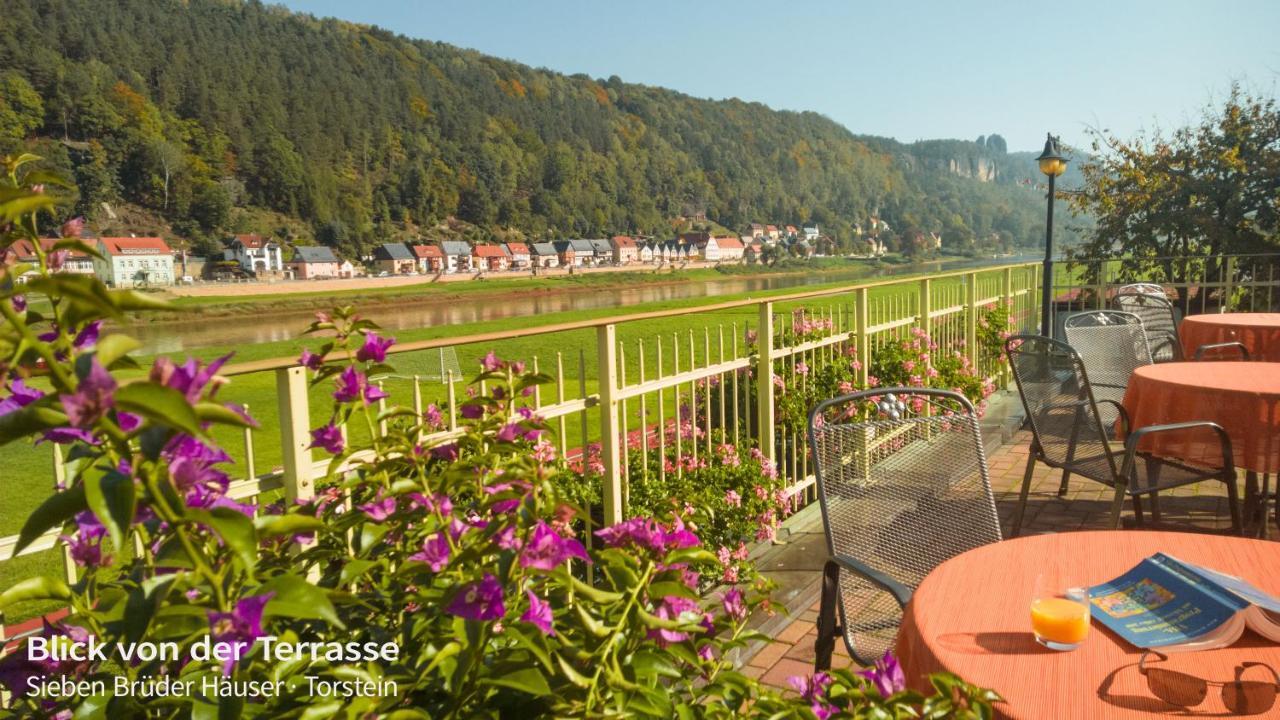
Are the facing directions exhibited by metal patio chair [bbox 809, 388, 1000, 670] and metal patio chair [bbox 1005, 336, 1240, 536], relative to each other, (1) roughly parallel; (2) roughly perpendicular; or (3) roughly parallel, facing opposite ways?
roughly perpendicular

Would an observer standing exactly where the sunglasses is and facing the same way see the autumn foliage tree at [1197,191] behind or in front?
behind

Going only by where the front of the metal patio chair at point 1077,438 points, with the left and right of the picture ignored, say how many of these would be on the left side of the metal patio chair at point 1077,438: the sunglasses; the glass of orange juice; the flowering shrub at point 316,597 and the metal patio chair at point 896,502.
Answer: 0

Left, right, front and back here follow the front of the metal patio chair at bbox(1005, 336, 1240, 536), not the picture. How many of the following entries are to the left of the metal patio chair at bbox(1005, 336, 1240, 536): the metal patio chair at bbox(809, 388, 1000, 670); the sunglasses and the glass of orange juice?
0

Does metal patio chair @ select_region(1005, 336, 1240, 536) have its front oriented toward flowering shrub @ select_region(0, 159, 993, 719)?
no

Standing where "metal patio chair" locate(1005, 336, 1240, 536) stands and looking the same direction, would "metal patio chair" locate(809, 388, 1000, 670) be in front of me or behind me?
behind

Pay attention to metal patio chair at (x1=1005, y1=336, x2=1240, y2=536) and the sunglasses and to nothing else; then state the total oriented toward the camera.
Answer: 1

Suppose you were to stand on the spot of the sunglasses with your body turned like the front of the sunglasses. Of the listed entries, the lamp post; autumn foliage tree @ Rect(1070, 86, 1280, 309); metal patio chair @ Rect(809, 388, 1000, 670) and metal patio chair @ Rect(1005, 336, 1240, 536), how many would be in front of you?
0

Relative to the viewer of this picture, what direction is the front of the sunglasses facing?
facing the viewer

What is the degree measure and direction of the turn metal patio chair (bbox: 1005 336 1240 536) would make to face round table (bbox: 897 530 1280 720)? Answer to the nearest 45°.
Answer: approximately 135° to its right

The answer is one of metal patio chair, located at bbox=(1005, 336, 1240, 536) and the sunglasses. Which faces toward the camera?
the sunglasses

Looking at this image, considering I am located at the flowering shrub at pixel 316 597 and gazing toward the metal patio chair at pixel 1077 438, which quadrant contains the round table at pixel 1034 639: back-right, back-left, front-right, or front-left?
front-right

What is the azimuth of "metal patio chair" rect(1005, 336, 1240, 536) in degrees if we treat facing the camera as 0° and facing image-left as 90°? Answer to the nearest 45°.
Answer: approximately 225°
